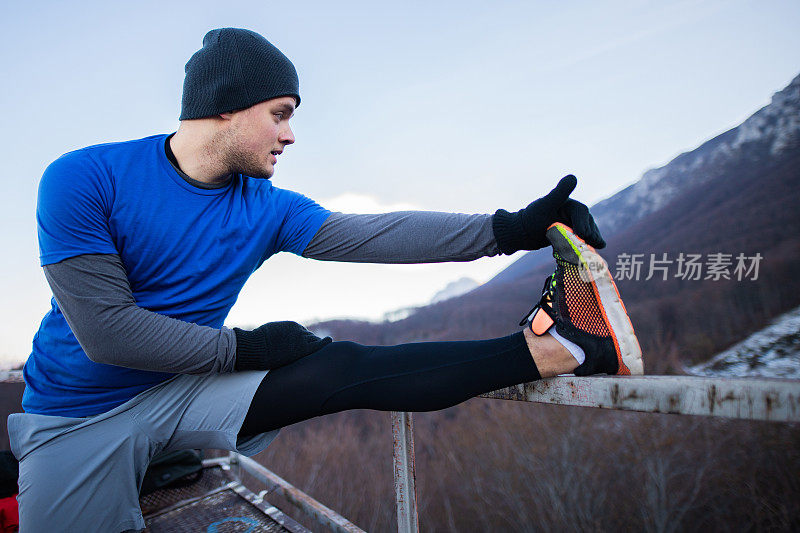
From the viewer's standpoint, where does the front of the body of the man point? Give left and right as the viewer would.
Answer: facing the viewer and to the right of the viewer

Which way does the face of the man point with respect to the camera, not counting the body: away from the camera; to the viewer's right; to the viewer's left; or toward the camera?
to the viewer's right
